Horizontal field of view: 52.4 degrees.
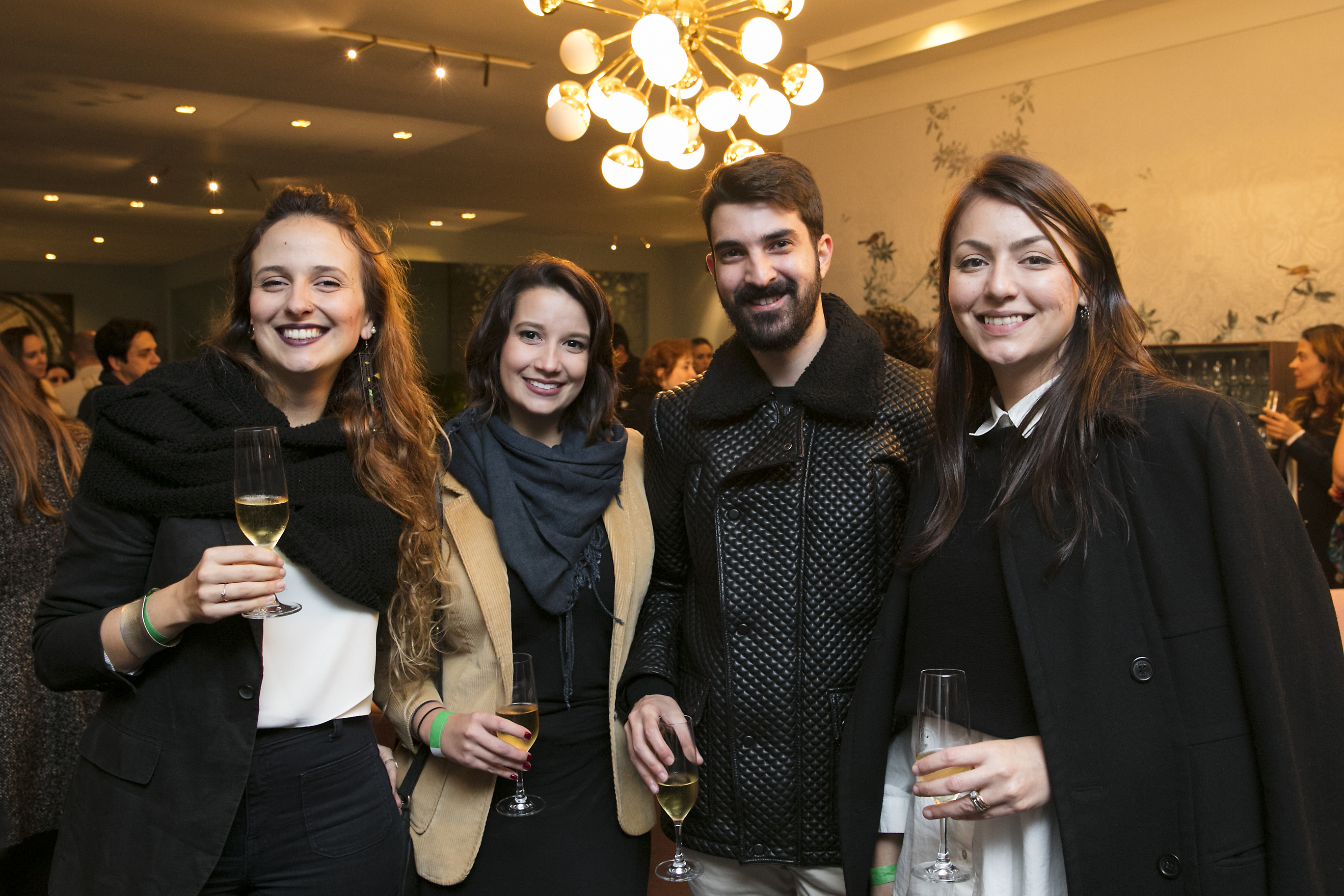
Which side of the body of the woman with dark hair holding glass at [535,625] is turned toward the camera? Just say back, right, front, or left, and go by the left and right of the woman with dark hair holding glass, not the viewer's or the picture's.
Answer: front

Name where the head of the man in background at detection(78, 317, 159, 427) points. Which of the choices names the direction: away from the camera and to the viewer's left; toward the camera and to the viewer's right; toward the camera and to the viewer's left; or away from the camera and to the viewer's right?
toward the camera and to the viewer's right

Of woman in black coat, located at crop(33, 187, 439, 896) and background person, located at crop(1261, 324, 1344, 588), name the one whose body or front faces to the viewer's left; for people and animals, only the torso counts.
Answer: the background person

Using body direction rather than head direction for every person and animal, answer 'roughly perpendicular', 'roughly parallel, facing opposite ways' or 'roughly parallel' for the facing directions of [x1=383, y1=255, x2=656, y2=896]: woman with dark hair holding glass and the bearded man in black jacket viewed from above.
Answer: roughly parallel

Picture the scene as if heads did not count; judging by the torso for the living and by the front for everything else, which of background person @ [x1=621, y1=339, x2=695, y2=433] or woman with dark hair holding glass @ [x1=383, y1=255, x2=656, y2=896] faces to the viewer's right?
the background person

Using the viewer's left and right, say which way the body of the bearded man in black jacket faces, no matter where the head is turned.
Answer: facing the viewer

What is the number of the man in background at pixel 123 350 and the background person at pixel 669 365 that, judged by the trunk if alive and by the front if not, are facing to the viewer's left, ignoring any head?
0

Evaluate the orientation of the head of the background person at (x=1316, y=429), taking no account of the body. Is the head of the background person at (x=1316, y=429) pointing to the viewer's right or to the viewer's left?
to the viewer's left

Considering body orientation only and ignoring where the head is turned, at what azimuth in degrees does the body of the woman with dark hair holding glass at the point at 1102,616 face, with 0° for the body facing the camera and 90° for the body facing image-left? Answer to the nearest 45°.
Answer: approximately 45°

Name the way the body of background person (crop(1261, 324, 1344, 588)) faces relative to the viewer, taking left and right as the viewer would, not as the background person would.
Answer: facing to the left of the viewer

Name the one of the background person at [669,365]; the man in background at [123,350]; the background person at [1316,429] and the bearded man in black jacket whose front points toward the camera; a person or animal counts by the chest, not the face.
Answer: the bearded man in black jacket

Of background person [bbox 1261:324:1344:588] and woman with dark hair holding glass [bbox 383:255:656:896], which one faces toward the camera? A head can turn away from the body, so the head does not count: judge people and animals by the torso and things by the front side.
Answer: the woman with dark hair holding glass
